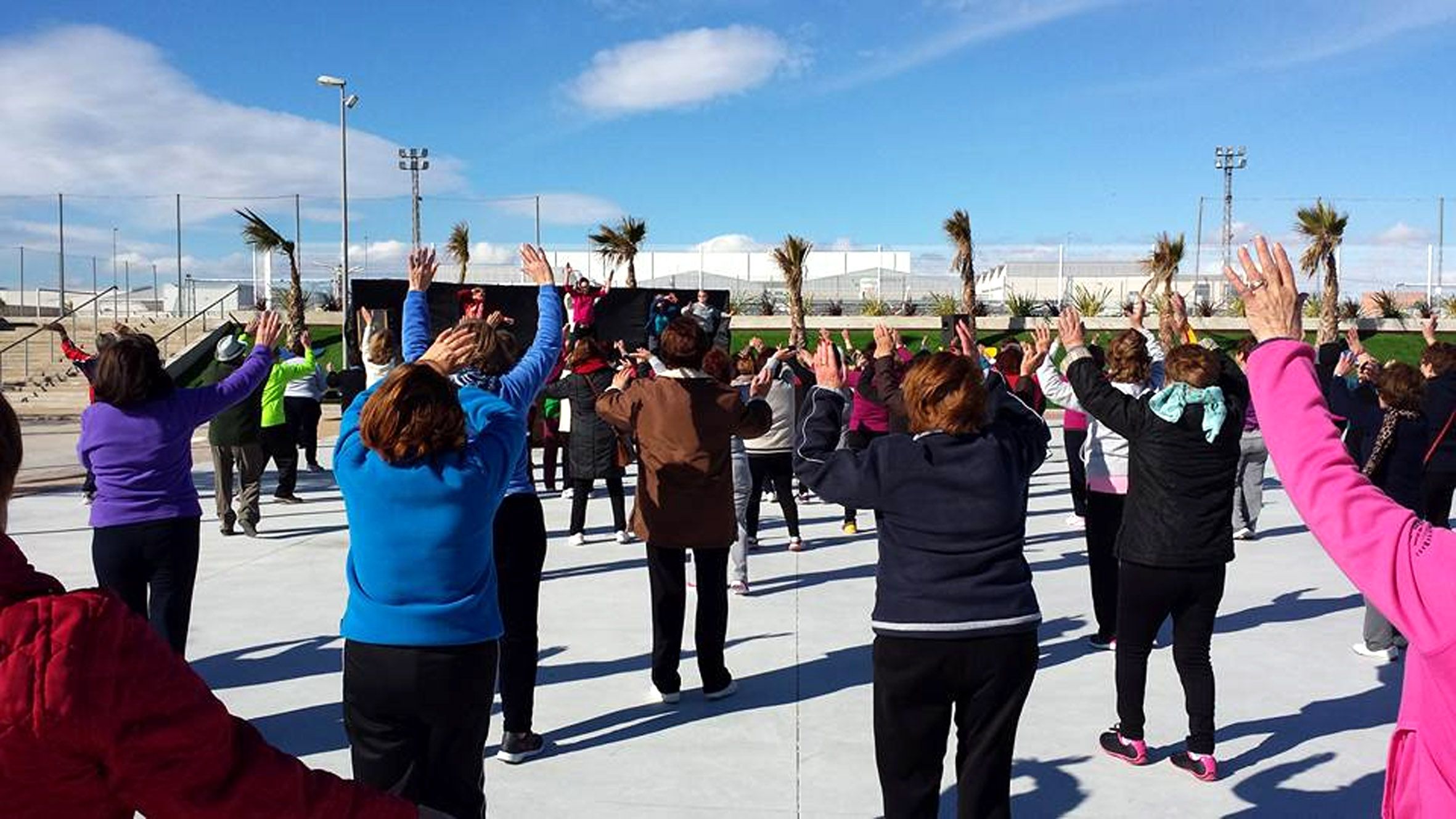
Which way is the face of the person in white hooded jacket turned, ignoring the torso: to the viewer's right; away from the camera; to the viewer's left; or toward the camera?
away from the camera

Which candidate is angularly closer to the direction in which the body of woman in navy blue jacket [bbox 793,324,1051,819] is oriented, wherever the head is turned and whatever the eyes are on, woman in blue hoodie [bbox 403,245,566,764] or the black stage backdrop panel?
the black stage backdrop panel

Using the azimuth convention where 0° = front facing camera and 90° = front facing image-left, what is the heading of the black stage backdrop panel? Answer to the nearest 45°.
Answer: approximately 0°

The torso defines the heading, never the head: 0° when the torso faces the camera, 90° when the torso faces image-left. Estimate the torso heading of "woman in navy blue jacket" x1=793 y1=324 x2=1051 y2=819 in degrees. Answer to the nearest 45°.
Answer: approximately 180°

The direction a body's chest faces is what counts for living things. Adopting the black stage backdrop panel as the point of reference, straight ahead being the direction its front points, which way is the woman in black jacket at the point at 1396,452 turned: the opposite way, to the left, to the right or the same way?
the opposite way

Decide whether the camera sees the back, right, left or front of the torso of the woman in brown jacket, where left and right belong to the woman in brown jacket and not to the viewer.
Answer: back

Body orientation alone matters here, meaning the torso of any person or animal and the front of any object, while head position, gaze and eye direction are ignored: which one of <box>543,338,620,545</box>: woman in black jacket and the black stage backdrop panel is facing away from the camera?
the woman in black jacket

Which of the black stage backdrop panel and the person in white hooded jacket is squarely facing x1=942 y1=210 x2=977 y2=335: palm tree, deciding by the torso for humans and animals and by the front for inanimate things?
the person in white hooded jacket

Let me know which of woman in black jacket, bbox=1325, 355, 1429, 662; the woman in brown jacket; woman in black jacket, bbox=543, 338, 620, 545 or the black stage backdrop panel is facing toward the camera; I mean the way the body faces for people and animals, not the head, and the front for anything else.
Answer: the black stage backdrop panel

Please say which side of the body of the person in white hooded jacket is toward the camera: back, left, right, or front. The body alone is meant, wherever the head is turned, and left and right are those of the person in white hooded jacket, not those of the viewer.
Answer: back

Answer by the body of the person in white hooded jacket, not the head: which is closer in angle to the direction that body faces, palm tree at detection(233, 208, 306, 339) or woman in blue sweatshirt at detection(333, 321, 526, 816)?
the palm tree

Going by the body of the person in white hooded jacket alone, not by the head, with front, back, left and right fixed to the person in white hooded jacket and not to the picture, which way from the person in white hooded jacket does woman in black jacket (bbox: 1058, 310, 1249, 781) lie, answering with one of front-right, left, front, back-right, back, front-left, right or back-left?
back

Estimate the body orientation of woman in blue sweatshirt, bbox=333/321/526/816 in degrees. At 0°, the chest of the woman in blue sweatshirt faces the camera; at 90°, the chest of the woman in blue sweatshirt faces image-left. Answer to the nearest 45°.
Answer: approximately 180°

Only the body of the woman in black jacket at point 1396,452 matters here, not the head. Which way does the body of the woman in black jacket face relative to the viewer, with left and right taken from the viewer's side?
facing away from the viewer and to the left of the viewer

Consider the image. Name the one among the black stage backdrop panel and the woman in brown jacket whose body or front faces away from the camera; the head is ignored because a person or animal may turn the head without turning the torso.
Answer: the woman in brown jacket
